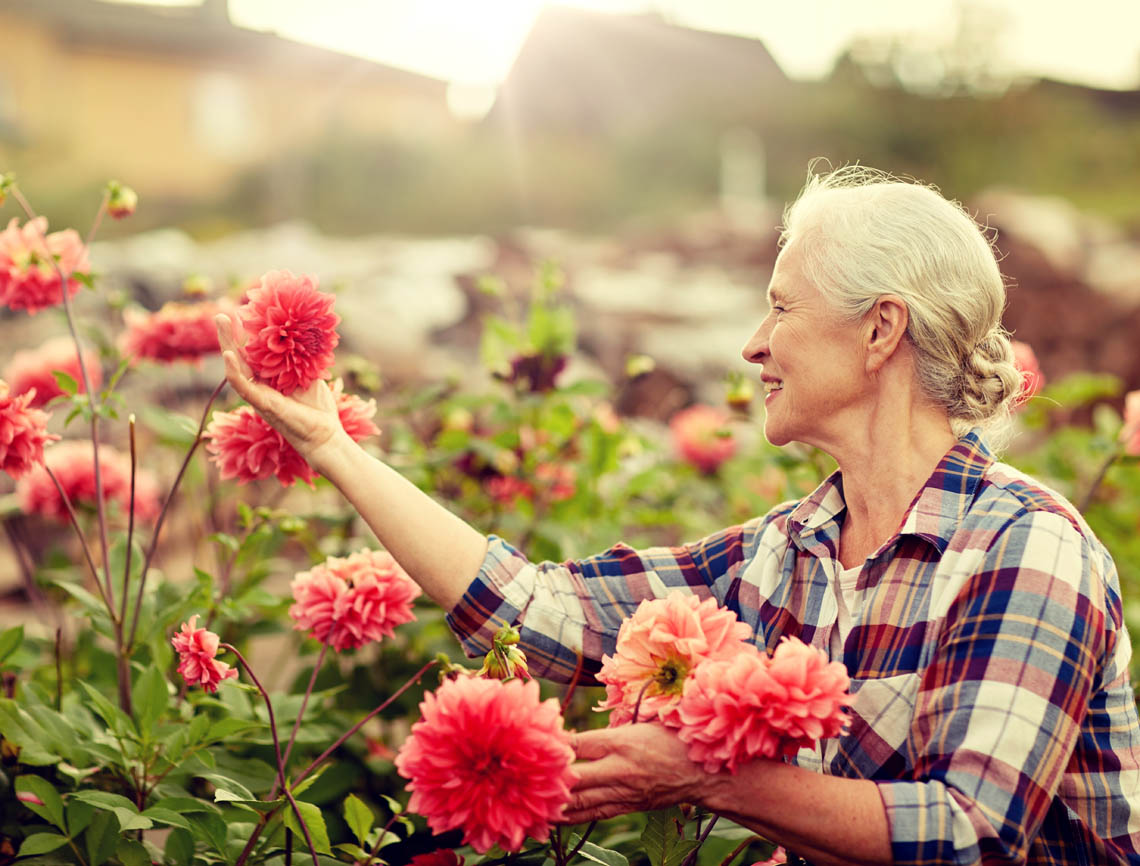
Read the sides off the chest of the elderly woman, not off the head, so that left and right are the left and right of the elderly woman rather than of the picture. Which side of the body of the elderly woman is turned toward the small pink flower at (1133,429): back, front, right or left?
back

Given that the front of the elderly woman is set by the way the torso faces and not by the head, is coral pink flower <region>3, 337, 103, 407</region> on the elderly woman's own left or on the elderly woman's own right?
on the elderly woman's own right

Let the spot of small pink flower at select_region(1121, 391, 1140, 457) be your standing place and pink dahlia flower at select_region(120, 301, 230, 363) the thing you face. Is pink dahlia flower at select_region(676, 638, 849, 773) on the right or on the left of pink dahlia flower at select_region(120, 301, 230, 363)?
left

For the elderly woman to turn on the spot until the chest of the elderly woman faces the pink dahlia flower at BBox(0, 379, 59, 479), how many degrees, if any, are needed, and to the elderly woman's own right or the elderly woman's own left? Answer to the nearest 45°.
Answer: approximately 45° to the elderly woman's own right

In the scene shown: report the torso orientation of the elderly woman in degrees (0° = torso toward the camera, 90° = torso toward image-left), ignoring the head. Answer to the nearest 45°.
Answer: approximately 45°

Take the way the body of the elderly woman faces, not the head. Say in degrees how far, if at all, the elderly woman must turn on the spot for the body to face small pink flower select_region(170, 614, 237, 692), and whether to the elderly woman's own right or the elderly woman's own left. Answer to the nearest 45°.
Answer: approximately 45° to the elderly woman's own right
